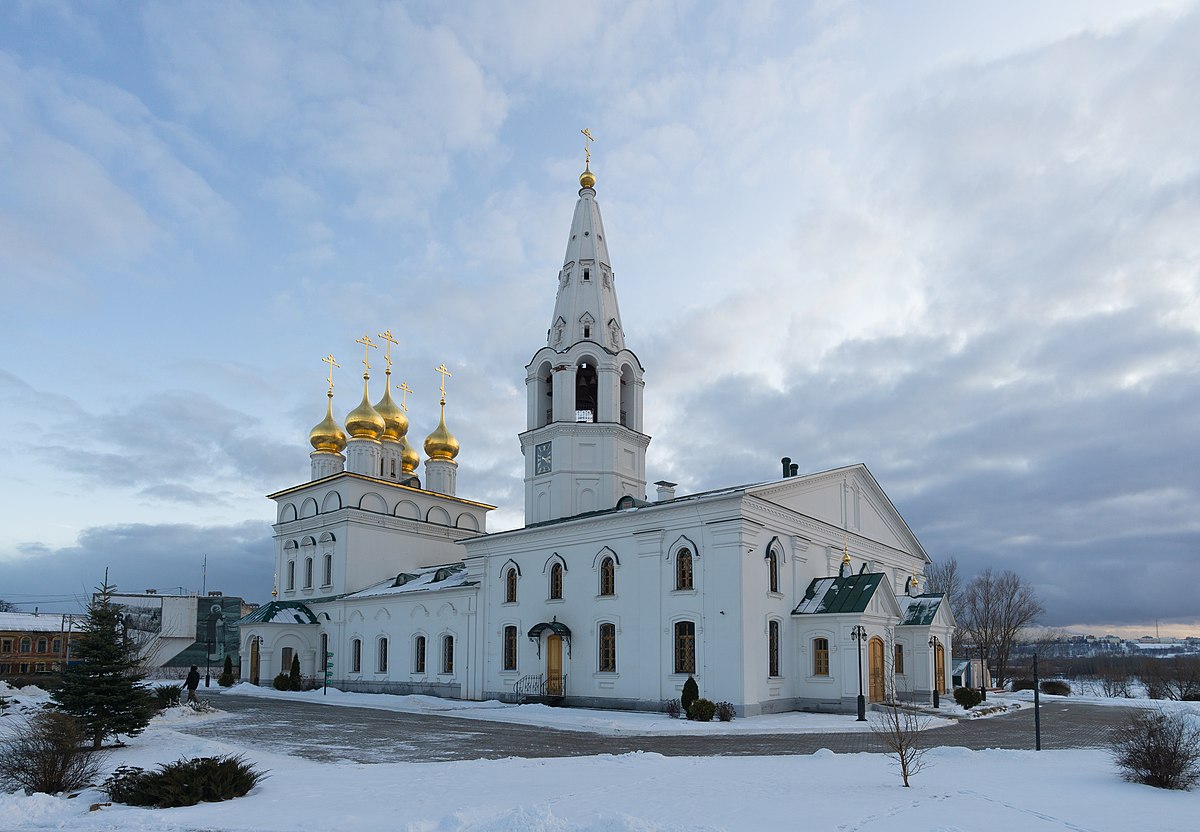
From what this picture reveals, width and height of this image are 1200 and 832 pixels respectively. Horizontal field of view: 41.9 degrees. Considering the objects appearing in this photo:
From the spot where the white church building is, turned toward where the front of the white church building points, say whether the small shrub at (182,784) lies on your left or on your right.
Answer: on your right

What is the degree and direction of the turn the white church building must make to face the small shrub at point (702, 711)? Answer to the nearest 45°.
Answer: approximately 45° to its right

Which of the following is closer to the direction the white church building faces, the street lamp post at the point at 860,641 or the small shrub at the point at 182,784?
the street lamp post

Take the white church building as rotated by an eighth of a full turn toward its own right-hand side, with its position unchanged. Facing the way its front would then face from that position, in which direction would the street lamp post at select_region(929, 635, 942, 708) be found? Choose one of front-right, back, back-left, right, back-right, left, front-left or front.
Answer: left

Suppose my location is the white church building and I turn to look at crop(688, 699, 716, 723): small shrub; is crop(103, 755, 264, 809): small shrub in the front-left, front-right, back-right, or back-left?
front-right

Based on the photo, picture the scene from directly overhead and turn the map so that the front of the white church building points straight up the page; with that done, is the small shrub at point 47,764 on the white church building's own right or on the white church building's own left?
on the white church building's own right

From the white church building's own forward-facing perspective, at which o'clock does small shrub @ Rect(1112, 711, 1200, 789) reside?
The small shrub is roughly at 1 o'clock from the white church building.

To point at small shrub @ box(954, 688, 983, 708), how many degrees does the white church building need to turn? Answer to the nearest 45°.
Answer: approximately 45° to its left

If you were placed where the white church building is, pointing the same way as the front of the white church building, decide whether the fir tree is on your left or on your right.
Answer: on your right

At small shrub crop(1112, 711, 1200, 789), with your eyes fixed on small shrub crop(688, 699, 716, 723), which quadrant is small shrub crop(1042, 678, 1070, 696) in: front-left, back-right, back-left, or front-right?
front-right

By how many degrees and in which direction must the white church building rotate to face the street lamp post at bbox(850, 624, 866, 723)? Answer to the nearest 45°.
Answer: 0° — it already faces it

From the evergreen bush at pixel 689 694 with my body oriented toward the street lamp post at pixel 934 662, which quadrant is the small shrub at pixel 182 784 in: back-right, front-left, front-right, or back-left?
back-right

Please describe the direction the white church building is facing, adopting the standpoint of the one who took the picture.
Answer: facing the viewer and to the right of the viewer

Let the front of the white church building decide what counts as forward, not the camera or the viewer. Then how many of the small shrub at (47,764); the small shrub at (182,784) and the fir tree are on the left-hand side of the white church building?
0

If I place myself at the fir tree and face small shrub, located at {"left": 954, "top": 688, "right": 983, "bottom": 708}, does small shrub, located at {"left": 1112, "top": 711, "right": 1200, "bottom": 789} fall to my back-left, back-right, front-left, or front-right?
front-right
